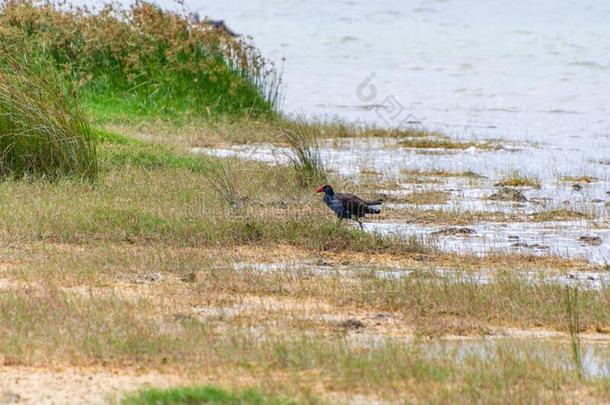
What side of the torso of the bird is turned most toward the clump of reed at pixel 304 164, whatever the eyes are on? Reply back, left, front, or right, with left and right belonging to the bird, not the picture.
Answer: right

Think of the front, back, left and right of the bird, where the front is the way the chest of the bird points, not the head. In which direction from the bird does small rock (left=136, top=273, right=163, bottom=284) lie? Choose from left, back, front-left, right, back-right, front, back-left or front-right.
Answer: front-left

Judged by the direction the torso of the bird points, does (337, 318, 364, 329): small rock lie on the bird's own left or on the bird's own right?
on the bird's own left

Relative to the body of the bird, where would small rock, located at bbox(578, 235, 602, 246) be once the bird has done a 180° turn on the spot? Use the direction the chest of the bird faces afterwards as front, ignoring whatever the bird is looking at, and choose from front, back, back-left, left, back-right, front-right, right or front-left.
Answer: front

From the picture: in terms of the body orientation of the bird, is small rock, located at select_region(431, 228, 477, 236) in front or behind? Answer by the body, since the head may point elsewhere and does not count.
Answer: behind

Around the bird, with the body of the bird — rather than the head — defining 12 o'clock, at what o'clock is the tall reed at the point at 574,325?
The tall reed is roughly at 8 o'clock from the bird.

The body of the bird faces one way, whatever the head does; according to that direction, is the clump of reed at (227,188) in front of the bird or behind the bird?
in front

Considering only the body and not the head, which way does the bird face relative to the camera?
to the viewer's left
